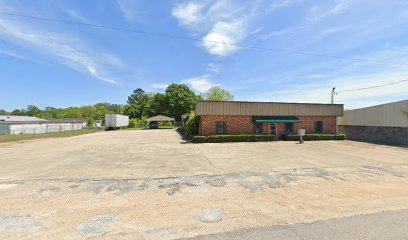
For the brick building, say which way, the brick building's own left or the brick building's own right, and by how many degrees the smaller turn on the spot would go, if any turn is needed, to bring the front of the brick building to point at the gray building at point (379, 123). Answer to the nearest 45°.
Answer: approximately 90° to the brick building's own left

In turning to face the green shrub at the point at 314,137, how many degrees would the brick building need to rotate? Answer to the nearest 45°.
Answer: approximately 90° to its left

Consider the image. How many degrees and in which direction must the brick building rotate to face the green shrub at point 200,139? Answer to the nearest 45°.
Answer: approximately 45° to its right

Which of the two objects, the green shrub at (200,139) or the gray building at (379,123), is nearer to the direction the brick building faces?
the green shrub

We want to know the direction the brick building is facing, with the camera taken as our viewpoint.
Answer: facing the viewer
